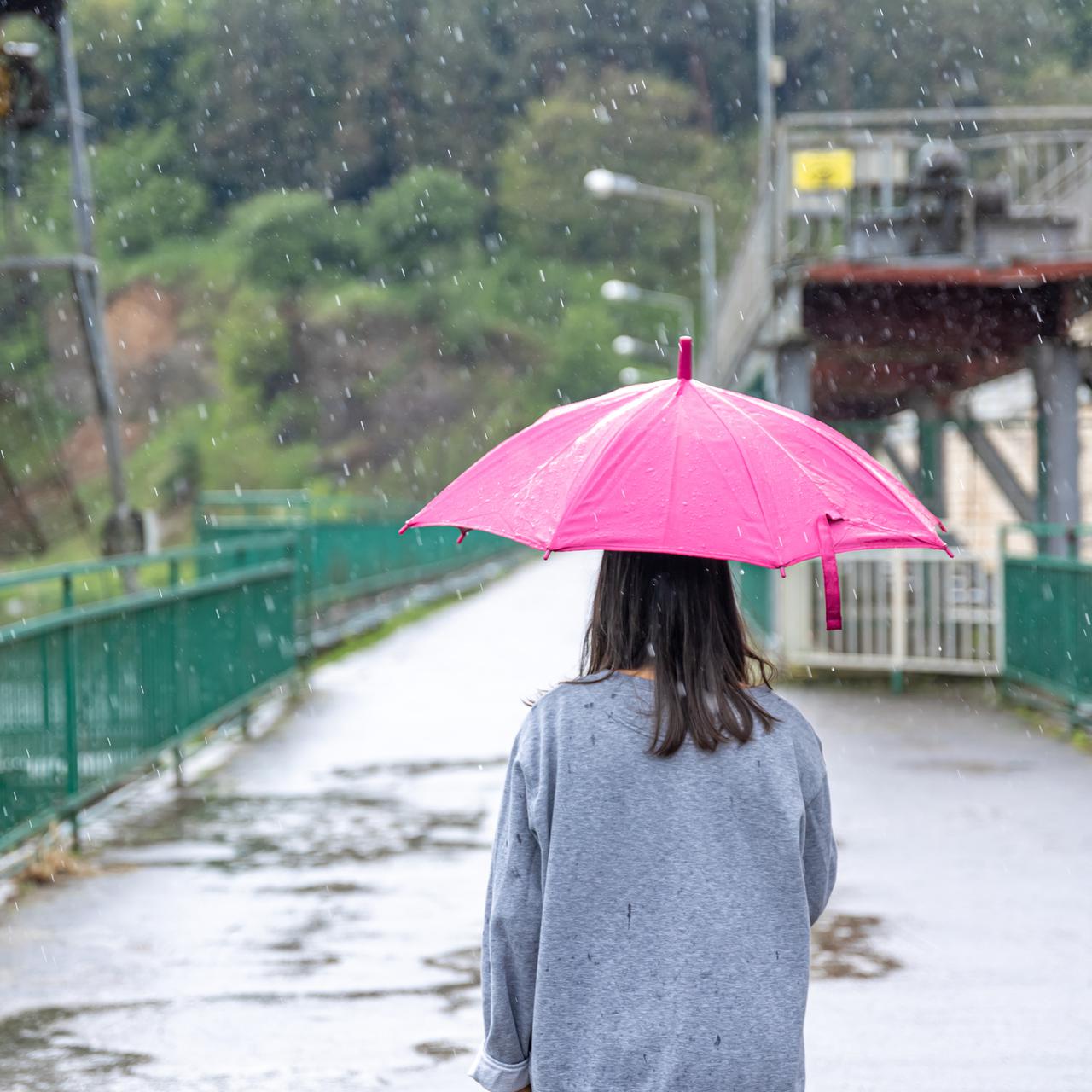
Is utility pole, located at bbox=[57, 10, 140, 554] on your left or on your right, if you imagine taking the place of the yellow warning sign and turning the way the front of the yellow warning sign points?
on your right

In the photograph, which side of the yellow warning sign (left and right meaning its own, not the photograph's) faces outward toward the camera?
front
